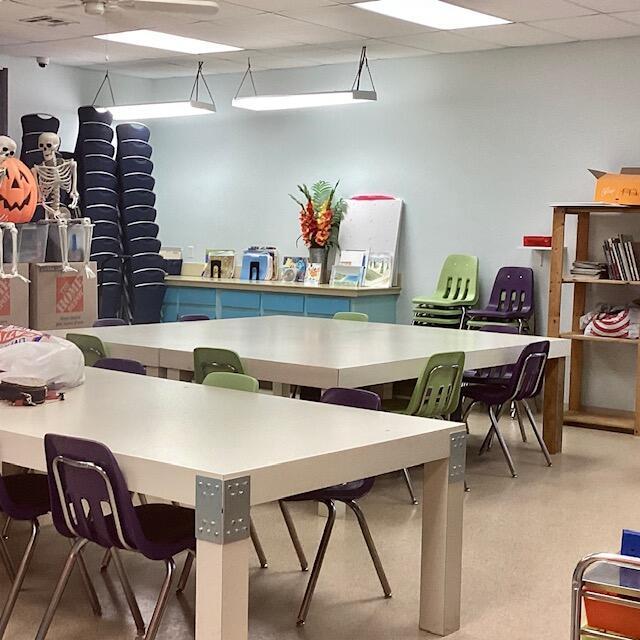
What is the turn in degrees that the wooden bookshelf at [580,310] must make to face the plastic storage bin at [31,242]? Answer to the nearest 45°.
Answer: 0° — it already faces it

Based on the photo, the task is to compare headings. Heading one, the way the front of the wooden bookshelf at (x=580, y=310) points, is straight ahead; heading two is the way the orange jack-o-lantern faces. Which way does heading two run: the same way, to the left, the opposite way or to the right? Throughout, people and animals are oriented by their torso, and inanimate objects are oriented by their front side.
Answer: to the left

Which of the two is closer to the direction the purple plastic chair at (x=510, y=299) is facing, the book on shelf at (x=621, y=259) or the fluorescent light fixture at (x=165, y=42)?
the fluorescent light fixture

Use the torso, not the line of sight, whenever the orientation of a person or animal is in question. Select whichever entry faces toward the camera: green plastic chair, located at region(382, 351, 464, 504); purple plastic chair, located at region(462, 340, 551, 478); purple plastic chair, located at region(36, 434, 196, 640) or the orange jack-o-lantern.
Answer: the orange jack-o-lantern

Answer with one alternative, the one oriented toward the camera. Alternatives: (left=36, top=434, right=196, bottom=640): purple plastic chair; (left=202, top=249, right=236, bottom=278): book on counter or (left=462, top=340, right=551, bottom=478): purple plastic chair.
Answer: the book on counter

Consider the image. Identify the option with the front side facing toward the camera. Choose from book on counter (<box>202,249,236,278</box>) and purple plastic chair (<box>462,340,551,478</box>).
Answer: the book on counter

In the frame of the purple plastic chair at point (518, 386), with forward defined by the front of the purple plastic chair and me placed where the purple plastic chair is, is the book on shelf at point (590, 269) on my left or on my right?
on my right

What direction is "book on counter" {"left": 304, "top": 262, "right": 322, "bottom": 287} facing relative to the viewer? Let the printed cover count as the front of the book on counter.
toward the camera

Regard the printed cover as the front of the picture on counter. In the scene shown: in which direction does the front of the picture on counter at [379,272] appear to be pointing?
toward the camera

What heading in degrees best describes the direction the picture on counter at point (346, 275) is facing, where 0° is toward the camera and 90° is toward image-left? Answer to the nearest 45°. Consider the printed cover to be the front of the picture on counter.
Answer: approximately 0°

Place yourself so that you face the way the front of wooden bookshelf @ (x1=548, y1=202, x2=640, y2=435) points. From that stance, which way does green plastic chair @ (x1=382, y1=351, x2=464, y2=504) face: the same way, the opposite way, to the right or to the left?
to the right

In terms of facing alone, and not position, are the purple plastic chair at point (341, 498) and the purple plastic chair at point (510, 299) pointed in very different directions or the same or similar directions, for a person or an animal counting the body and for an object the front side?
same or similar directions

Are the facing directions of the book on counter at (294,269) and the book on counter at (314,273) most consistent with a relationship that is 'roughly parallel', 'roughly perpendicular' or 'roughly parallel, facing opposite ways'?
roughly parallel

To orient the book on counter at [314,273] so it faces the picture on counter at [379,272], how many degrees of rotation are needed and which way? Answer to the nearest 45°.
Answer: approximately 45° to its left

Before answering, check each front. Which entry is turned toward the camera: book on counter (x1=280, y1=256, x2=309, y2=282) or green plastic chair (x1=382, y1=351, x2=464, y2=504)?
the book on counter

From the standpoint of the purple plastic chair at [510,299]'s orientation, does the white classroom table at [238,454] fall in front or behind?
in front

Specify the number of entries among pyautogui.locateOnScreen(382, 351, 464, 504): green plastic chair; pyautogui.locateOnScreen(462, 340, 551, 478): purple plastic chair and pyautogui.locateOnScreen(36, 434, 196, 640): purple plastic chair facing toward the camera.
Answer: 0
